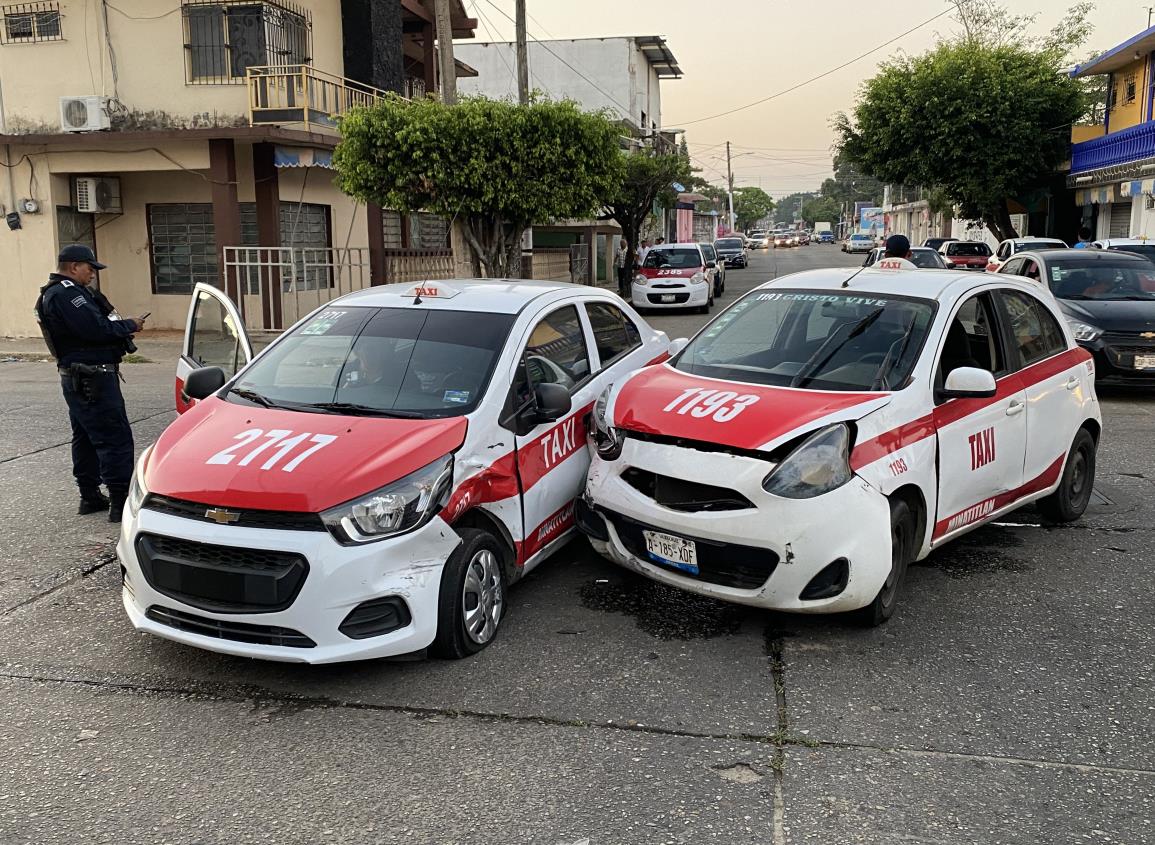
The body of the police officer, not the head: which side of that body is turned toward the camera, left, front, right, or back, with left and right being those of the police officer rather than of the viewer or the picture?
right

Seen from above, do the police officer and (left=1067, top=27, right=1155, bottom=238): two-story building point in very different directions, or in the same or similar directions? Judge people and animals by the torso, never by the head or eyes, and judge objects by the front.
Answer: very different directions

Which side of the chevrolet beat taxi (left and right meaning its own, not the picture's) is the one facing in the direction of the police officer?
right

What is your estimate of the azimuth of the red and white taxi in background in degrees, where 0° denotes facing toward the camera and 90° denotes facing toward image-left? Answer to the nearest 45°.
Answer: approximately 0°

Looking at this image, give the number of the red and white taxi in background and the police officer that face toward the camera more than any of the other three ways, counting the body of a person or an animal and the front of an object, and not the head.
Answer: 1

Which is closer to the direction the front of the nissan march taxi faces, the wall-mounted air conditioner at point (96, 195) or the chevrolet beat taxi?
the chevrolet beat taxi

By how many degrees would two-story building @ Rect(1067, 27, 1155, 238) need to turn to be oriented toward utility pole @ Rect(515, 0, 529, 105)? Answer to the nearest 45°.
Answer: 0° — it already faces it

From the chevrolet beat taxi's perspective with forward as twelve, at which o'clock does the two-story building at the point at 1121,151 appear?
The two-story building is roughly at 6 o'clock from the chevrolet beat taxi.

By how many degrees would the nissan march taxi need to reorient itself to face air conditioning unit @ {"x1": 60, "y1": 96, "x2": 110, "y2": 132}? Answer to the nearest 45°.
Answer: approximately 90° to its right

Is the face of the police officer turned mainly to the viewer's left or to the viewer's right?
to the viewer's right

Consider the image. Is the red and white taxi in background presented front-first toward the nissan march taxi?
yes
